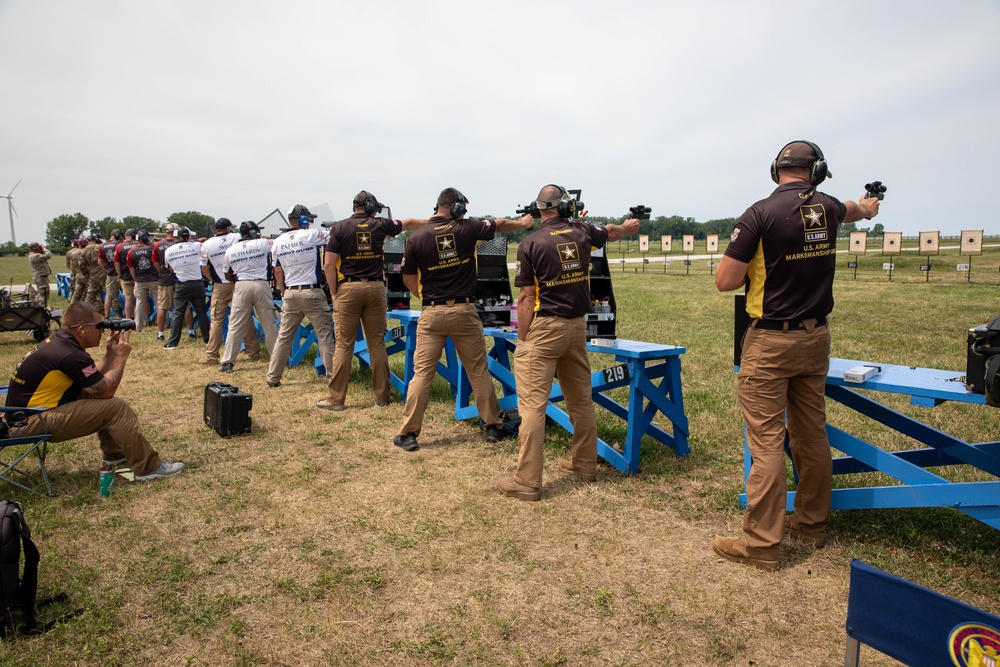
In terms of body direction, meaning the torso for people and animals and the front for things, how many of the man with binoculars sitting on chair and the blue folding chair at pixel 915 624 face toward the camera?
0

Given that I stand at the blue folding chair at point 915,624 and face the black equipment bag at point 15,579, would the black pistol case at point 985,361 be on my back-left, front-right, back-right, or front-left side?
back-right

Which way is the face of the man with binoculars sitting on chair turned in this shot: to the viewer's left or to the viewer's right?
to the viewer's right

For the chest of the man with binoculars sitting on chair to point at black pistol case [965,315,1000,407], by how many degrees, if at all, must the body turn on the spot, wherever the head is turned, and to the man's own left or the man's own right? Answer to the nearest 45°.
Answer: approximately 45° to the man's own right

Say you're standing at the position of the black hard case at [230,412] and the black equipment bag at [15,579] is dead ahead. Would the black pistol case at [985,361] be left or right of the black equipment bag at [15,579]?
left

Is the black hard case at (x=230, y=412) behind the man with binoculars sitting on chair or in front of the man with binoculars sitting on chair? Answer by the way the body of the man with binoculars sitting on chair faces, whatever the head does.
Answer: in front

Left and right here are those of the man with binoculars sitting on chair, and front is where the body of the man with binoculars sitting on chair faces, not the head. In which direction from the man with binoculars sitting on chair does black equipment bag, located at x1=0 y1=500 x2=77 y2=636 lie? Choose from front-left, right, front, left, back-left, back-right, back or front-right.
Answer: right

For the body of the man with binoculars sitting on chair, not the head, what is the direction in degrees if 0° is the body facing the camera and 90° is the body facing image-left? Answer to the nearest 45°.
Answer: approximately 270°

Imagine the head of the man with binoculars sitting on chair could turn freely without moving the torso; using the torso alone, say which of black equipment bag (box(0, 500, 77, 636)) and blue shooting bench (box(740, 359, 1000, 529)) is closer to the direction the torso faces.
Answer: the blue shooting bench

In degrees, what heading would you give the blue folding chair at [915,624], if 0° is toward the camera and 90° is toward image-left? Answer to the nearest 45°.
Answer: approximately 225°
